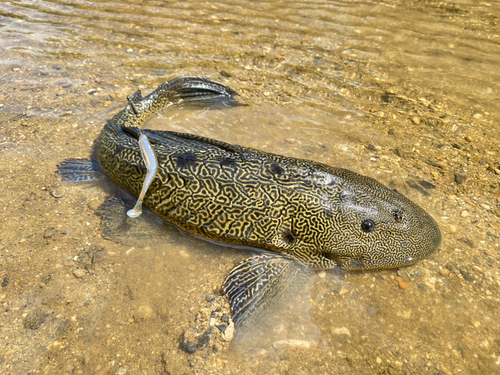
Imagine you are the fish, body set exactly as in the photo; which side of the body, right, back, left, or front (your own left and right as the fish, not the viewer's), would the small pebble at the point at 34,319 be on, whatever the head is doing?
right

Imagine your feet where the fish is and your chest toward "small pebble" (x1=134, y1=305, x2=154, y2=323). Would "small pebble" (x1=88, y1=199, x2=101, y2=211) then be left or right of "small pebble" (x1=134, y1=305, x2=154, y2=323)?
right

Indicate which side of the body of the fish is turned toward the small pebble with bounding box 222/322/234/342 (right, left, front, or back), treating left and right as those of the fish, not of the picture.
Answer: right

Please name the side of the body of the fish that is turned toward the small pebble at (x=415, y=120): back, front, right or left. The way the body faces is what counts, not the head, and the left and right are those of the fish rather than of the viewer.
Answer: left

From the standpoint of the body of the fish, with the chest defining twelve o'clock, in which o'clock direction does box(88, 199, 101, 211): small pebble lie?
The small pebble is roughly at 5 o'clock from the fish.

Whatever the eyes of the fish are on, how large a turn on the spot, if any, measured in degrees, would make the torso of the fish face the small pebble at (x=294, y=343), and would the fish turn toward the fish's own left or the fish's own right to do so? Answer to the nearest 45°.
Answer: approximately 45° to the fish's own right

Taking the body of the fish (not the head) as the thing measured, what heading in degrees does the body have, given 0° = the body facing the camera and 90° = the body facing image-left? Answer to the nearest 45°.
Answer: approximately 315°

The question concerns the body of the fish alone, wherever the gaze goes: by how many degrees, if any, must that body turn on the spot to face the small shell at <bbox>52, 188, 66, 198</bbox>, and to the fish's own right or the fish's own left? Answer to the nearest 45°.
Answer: approximately 135° to the fish's own right
